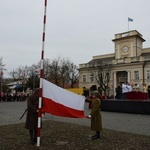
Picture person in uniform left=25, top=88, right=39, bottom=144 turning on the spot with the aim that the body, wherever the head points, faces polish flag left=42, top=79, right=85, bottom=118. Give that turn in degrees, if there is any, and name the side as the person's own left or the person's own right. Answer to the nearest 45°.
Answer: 0° — they already face it

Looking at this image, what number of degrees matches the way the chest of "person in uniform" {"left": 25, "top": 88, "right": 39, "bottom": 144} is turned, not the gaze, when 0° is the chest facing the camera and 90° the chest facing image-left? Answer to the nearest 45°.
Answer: approximately 270°
